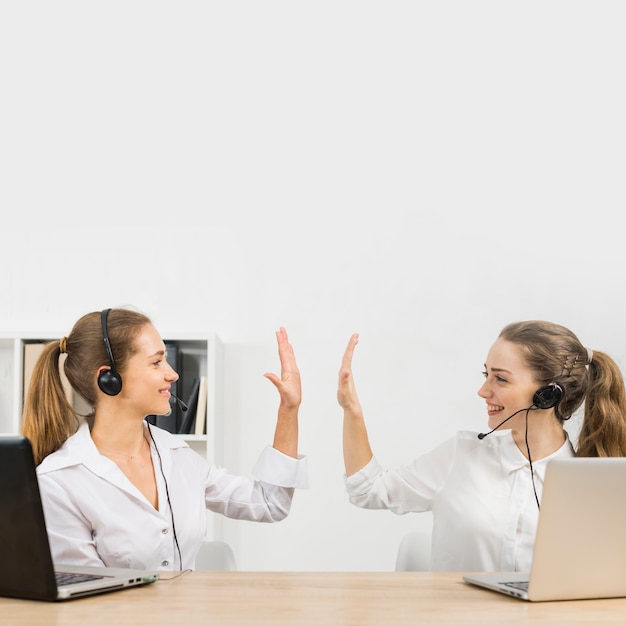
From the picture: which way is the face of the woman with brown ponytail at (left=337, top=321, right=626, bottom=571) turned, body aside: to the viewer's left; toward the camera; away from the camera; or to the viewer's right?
to the viewer's left

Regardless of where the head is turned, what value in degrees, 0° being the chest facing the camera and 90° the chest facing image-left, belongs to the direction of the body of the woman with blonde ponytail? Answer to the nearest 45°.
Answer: approximately 315°

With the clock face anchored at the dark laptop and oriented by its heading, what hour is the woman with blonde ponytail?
The woman with blonde ponytail is roughly at 11 o'clock from the dark laptop.

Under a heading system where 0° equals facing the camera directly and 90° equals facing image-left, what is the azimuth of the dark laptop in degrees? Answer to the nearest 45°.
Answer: approximately 225°

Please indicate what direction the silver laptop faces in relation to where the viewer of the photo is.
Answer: facing away from the viewer and to the left of the viewer

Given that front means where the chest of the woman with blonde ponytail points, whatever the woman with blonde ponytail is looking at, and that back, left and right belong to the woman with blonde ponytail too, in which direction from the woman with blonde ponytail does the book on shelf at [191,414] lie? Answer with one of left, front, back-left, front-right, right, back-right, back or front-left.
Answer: back-left

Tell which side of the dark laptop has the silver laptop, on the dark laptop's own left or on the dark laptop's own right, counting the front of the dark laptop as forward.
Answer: on the dark laptop's own right

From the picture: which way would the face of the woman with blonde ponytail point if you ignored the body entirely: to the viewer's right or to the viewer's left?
to the viewer's right

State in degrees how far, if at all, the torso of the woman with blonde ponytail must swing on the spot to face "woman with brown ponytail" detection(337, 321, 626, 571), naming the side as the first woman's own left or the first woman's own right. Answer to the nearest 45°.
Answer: approximately 45° to the first woman's own left
